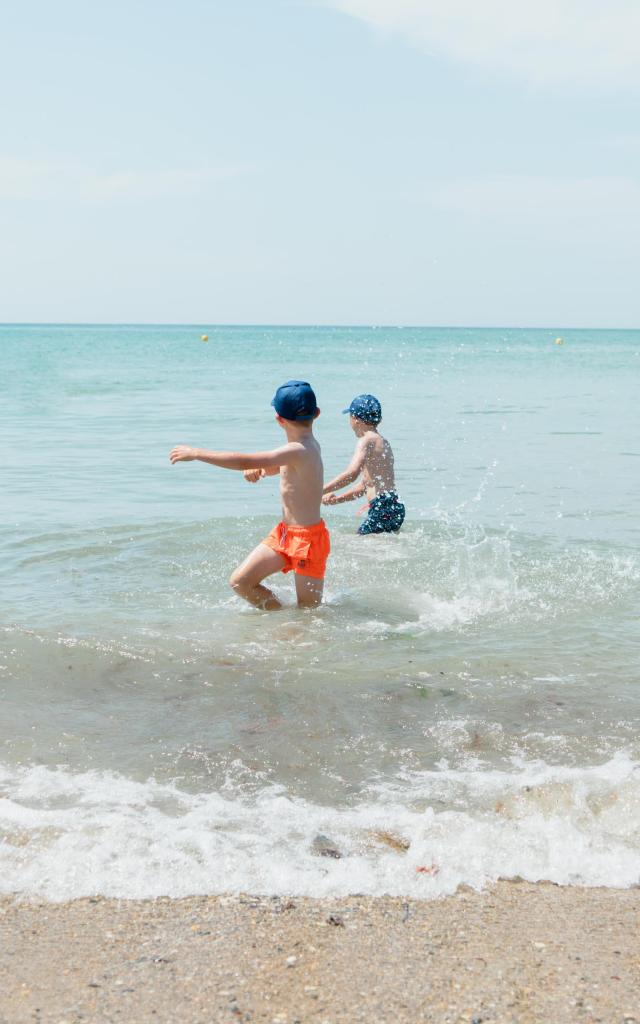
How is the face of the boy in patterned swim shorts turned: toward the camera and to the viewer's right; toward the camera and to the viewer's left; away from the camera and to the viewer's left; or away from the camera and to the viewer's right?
away from the camera and to the viewer's left

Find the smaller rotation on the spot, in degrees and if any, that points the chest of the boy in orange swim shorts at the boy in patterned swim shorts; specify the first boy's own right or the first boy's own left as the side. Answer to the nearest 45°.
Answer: approximately 90° to the first boy's own right
